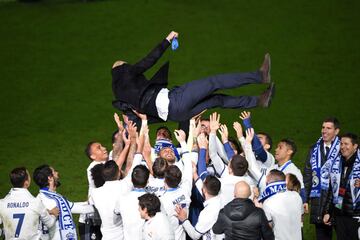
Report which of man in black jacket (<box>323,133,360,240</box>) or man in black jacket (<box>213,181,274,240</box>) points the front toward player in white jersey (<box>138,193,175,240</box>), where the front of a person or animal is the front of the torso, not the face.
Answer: man in black jacket (<box>323,133,360,240</box>)

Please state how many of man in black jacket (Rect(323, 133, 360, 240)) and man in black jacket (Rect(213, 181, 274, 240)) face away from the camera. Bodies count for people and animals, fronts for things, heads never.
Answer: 1

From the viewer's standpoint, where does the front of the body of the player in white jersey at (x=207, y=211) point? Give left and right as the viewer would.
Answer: facing away from the viewer and to the left of the viewer

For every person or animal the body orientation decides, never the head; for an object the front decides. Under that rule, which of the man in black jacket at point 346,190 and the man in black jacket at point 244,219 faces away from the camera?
the man in black jacket at point 244,219

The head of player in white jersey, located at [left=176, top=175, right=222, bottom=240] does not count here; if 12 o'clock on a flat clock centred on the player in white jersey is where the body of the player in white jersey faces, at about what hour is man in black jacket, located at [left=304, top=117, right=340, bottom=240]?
The man in black jacket is roughly at 3 o'clock from the player in white jersey.

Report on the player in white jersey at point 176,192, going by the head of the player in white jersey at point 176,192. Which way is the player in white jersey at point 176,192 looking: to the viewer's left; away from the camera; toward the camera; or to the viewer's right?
away from the camera

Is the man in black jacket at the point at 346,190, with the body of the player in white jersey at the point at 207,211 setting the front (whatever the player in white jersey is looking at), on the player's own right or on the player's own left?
on the player's own right

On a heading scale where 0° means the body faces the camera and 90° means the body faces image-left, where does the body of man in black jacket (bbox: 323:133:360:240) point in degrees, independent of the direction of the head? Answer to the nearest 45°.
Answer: approximately 45°

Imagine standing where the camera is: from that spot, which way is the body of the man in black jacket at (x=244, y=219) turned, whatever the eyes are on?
away from the camera
